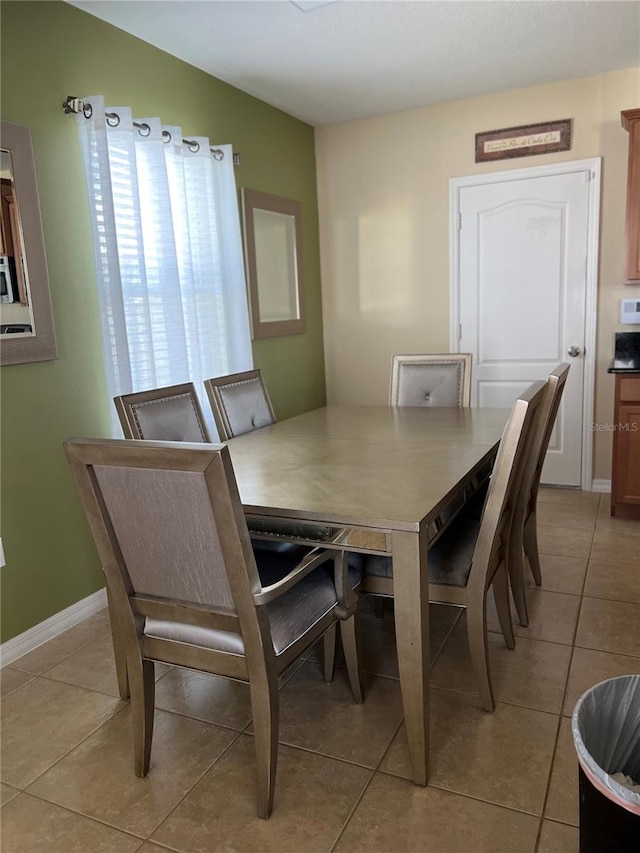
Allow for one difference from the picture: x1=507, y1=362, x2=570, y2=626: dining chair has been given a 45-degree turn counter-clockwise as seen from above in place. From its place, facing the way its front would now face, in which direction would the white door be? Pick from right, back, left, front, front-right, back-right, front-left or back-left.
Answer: back-right

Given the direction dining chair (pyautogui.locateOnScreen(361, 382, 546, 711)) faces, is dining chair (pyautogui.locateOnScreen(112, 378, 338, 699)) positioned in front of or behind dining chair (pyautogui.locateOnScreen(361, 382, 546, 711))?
in front

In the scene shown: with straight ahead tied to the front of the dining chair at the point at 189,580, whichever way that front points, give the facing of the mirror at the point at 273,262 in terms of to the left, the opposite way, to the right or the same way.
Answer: to the right

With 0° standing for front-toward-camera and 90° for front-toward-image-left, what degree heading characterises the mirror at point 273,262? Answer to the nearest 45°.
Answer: approximately 315°

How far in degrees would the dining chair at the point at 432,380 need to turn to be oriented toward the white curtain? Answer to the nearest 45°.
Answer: approximately 90° to its right

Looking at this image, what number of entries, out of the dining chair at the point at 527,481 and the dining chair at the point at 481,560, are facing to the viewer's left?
2

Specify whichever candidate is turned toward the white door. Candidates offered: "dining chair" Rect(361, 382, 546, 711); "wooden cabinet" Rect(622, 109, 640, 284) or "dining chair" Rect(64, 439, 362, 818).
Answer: "dining chair" Rect(64, 439, 362, 818)

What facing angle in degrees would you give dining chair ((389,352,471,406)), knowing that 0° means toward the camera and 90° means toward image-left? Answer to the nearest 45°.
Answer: approximately 0°

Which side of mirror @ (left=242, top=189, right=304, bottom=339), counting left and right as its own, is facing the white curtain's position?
right

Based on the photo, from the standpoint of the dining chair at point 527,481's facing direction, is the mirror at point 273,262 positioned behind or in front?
in front

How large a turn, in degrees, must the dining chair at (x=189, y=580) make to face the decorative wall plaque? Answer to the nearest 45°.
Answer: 0° — it already faces it

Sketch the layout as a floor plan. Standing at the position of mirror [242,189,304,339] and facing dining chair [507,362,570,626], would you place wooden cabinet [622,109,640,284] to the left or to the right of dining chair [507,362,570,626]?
left

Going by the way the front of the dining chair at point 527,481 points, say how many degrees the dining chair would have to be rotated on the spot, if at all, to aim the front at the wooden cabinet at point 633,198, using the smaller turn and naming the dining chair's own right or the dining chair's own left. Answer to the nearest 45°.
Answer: approximately 90° to the dining chair's own right

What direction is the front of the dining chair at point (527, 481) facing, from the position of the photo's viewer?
facing to the left of the viewer

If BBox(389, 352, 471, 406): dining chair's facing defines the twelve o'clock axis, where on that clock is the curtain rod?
The curtain rod is roughly at 2 o'clock from the dining chair.
